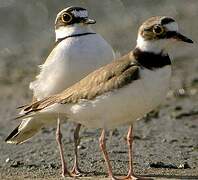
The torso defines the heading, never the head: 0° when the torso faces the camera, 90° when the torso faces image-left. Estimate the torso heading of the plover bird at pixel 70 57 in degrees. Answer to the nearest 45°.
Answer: approximately 315°

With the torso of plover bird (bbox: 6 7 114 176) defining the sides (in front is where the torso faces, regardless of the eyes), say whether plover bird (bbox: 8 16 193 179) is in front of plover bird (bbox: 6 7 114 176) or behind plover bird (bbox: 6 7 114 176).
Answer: in front

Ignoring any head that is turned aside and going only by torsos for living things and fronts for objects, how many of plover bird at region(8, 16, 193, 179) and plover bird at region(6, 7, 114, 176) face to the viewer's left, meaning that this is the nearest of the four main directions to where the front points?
0

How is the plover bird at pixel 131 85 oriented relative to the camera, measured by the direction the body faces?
to the viewer's right

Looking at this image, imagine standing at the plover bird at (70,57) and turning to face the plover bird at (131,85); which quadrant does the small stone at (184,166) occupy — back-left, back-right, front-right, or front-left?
front-left

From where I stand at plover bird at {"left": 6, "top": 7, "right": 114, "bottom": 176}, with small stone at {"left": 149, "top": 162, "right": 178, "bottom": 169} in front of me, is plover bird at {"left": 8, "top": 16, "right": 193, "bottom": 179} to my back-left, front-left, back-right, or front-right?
front-right
